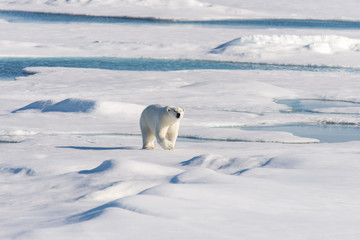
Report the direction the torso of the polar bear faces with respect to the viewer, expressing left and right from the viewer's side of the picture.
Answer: facing the viewer and to the right of the viewer
